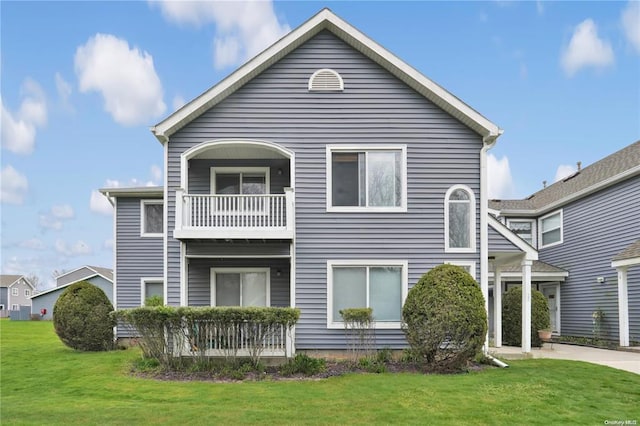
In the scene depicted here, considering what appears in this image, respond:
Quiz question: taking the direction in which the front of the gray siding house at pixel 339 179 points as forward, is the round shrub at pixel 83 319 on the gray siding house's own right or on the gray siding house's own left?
on the gray siding house's own right

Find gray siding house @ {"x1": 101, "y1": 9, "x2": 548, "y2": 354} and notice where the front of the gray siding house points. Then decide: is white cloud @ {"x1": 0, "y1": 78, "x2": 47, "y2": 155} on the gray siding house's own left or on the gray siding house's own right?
on the gray siding house's own right

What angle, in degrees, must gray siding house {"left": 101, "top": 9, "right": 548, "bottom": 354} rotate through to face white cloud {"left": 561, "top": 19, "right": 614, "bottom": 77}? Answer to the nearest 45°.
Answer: approximately 135° to its left

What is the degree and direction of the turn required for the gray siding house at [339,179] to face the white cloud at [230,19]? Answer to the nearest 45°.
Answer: approximately 135° to its right

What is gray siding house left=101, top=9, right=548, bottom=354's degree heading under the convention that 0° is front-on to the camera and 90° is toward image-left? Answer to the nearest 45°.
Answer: approximately 0°

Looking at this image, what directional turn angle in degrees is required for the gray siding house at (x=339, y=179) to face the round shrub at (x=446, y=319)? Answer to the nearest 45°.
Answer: approximately 45° to its left

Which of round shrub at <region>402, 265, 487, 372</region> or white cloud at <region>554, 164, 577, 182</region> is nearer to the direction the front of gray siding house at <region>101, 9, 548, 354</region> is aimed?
the round shrub
